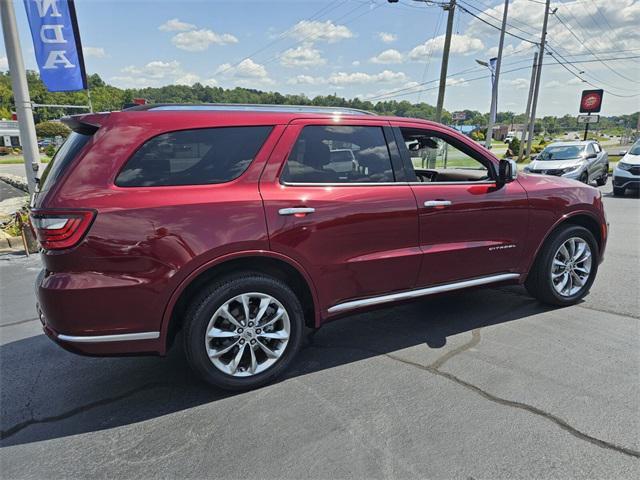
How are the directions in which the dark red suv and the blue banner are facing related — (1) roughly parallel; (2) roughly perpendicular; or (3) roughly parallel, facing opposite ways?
roughly perpendicular

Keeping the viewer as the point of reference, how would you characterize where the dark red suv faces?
facing away from the viewer and to the right of the viewer

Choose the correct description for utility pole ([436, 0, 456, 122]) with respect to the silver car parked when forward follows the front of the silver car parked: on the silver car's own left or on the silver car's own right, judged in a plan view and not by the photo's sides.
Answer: on the silver car's own right

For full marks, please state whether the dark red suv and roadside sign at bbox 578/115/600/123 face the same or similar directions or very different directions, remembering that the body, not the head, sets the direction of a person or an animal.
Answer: very different directions

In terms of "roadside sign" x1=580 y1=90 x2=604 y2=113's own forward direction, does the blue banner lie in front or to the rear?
in front

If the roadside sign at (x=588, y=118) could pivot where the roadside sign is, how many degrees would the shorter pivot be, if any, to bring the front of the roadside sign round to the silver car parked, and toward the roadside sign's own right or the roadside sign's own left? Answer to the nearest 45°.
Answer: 0° — it already faces it

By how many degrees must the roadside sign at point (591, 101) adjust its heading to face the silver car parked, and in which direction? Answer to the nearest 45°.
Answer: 0° — it already faces it

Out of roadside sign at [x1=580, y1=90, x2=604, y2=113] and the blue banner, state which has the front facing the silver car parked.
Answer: the roadside sign
